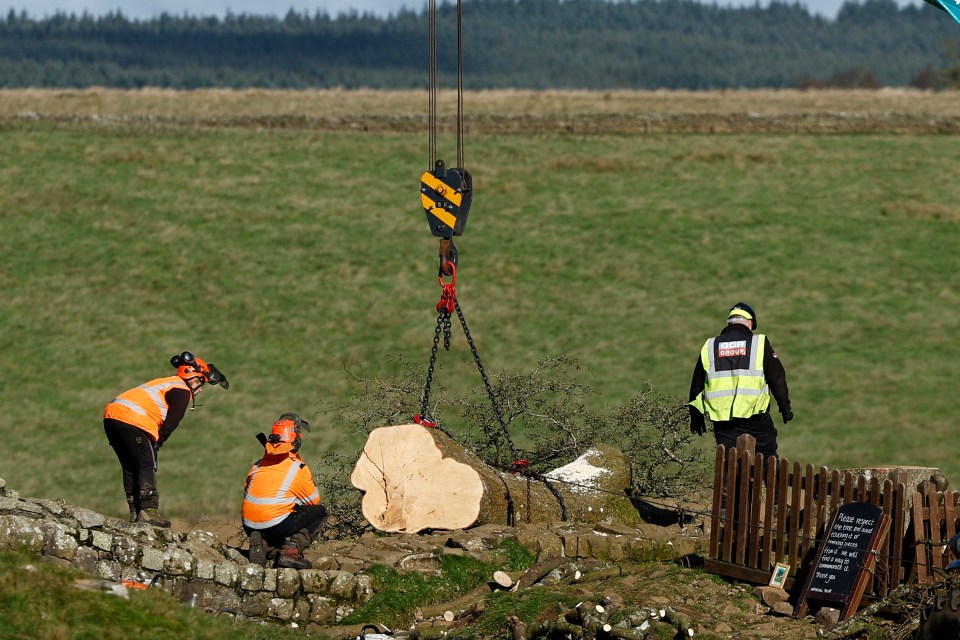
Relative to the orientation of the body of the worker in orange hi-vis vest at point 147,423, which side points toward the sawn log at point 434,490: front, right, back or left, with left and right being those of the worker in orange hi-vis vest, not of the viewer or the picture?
front

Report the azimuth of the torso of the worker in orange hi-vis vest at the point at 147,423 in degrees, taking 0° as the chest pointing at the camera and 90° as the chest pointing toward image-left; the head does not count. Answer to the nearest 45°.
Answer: approximately 270°

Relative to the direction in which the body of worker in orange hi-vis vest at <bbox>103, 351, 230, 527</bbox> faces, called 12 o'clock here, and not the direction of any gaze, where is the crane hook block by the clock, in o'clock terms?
The crane hook block is roughly at 11 o'clock from the worker in orange hi-vis vest.

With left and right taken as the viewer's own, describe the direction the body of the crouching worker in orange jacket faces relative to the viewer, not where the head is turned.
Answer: facing away from the viewer and to the right of the viewer

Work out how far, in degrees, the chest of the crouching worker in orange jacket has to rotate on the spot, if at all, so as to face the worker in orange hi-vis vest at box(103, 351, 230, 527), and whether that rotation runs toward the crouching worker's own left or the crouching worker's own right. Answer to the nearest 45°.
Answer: approximately 90° to the crouching worker's own left

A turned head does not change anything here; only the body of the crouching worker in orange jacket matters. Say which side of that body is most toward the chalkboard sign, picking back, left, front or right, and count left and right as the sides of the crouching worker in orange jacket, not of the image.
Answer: right

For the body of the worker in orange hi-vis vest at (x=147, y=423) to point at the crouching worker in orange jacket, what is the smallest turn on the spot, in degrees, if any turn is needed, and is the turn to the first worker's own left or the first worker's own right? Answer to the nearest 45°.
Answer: approximately 45° to the first worker's own right

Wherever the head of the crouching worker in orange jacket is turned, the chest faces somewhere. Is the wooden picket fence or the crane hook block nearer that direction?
the crane hook block

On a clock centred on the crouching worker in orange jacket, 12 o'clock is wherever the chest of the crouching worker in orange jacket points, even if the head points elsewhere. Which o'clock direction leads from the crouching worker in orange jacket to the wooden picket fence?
The wooden picket fence is roughly at 2 o'clock from the crouching worker in orange jacket.

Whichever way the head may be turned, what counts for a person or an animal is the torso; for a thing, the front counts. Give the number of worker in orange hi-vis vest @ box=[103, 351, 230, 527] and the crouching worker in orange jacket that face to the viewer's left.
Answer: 0

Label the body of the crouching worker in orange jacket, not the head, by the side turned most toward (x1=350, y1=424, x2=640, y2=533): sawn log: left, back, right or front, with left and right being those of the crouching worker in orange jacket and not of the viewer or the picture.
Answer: front
